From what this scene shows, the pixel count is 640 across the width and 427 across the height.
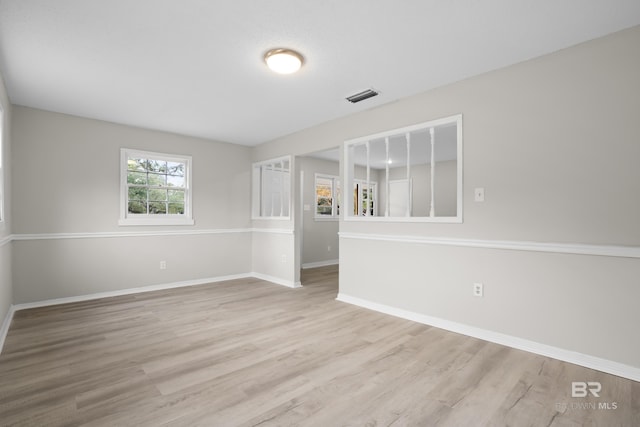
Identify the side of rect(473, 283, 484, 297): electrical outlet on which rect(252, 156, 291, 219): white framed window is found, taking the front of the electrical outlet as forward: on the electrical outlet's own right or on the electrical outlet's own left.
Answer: on the electrical outlet's own right

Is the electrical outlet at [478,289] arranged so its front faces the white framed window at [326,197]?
no

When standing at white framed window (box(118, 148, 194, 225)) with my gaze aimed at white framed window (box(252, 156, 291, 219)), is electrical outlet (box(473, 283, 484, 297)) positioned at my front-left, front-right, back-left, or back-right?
front-right

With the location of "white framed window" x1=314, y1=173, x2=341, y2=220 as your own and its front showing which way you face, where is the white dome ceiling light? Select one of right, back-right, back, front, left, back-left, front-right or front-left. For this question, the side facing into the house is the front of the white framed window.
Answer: front-right

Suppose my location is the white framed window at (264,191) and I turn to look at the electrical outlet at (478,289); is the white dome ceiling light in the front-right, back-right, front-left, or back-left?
front-right

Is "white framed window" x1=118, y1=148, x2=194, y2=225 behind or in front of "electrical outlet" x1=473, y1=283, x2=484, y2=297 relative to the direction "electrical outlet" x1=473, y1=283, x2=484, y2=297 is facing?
in front

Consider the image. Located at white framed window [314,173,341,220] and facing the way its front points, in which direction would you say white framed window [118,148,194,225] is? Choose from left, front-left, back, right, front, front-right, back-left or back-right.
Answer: right

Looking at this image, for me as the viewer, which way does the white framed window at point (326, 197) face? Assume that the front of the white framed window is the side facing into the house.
facing the viewer and to the right of the viewer

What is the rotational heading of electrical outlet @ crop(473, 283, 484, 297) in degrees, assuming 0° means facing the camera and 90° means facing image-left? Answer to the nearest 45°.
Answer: approximately 45°

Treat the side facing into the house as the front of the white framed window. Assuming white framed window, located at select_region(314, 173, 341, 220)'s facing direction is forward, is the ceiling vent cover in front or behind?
in front

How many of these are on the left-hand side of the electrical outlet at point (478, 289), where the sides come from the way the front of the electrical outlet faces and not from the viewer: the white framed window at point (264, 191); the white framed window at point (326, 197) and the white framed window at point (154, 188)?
0

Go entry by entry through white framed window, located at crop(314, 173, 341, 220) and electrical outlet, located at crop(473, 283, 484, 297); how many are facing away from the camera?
0

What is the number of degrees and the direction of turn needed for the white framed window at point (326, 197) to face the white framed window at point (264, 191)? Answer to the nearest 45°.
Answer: approximately 90° to its right

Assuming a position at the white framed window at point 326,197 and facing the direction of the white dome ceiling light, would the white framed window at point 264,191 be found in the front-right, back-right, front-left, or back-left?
front-right
